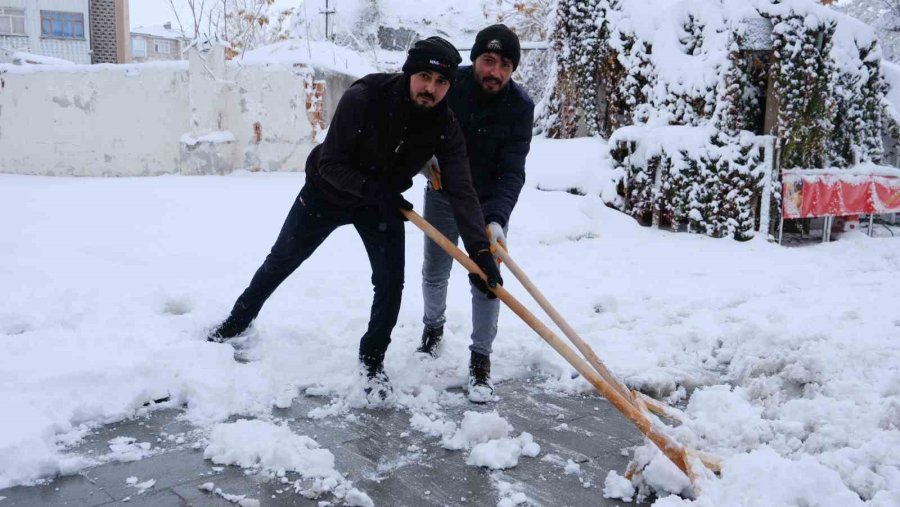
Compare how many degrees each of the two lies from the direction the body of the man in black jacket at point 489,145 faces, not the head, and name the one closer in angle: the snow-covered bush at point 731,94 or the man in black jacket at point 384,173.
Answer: the man in black jacket

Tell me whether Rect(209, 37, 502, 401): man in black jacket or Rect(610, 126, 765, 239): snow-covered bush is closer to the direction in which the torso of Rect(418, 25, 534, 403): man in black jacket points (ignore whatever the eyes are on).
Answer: the man in black jacket

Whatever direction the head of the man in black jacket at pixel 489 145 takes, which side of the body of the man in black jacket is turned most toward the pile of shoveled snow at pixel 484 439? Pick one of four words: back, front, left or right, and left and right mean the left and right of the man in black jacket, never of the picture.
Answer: front

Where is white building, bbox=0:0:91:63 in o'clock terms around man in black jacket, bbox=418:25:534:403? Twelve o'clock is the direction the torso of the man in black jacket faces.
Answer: The white building is roughly at 5 o'clock from the man in black jacket.

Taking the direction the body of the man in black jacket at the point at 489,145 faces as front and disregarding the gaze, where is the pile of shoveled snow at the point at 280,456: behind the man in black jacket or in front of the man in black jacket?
in front

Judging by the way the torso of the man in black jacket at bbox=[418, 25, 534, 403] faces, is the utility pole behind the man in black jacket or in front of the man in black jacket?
behind

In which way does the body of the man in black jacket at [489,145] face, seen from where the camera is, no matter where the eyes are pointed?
toward the camera
